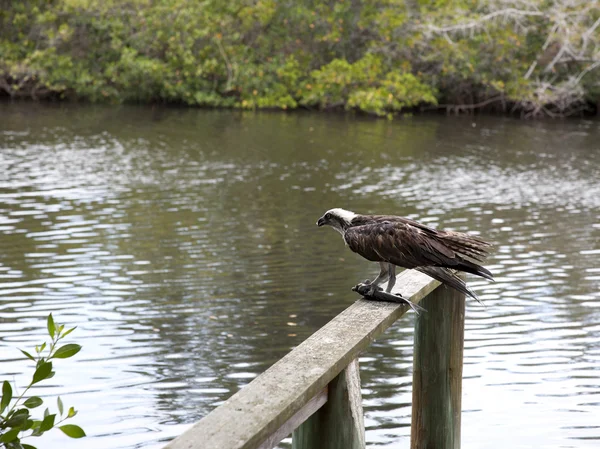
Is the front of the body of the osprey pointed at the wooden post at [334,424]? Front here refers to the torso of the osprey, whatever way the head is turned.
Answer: no

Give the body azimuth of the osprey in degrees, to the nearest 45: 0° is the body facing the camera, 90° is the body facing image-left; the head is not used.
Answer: approximately 90°
